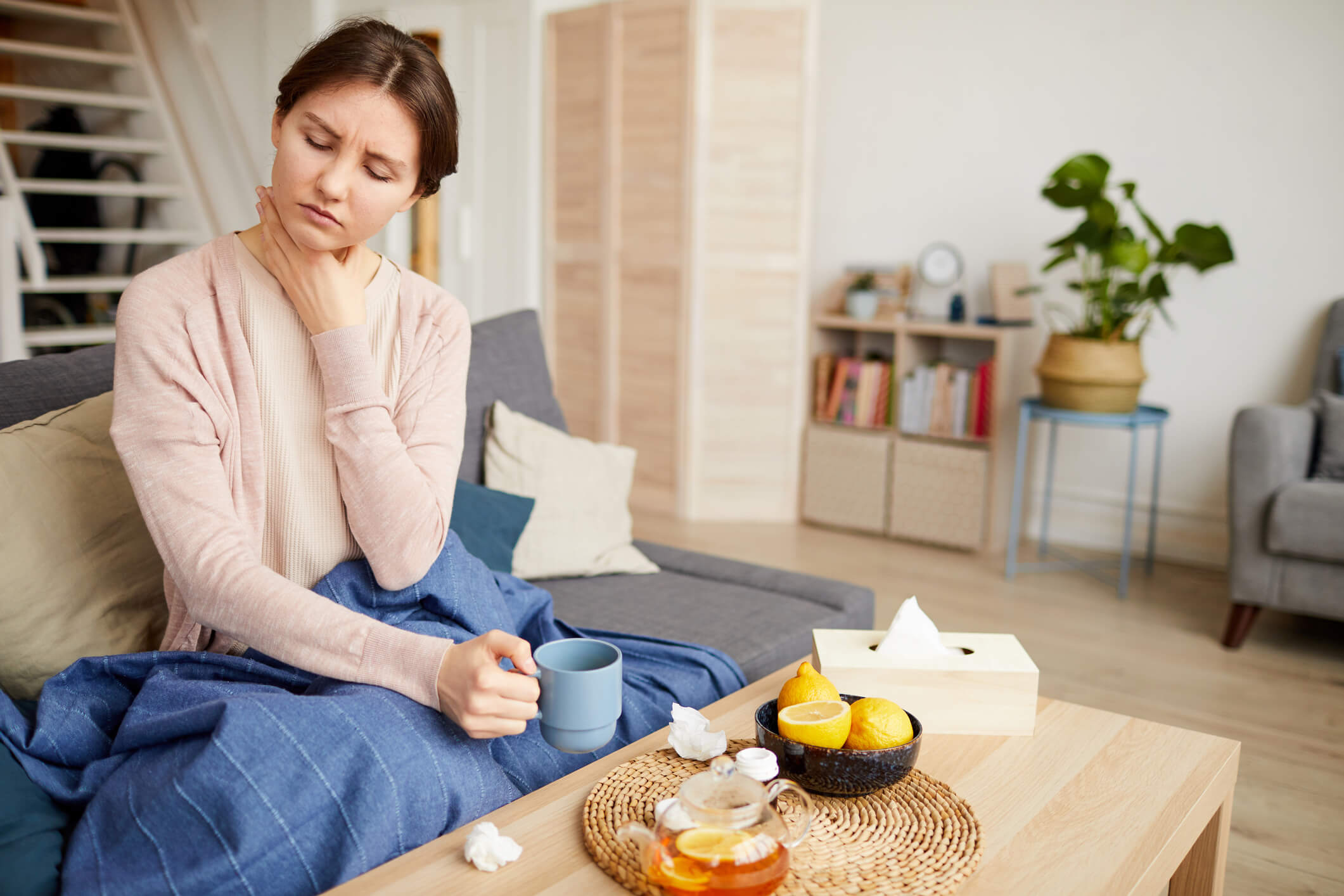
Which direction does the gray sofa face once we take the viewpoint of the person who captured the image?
facing the viewer and to the right of the viewer

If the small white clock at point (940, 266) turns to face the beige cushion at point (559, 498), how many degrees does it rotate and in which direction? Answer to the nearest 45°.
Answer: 0° — it already faces it

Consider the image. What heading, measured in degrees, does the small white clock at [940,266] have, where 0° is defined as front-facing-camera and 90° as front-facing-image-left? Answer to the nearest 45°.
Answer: approximately 0°

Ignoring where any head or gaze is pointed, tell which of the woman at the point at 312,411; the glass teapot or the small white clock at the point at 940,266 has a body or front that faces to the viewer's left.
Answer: the glass teapot

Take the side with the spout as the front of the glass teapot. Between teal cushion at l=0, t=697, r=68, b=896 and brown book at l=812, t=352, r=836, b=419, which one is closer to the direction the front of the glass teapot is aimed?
the teal cushion

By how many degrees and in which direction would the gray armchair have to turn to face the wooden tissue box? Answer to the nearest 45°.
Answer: approximately 45° to its left

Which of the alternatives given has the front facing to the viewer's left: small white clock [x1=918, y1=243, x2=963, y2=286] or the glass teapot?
the glass teapot

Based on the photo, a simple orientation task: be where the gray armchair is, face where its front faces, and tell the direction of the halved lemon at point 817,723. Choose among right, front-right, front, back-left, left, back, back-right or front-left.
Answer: front-left

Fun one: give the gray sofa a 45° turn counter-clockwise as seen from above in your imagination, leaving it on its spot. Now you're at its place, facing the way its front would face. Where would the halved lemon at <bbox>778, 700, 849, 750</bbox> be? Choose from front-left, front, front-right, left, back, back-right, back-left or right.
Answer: right

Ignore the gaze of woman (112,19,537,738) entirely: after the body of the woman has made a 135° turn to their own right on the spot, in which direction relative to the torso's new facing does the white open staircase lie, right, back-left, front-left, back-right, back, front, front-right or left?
front-right

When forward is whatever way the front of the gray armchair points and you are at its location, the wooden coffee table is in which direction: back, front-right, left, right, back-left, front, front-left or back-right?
front-left

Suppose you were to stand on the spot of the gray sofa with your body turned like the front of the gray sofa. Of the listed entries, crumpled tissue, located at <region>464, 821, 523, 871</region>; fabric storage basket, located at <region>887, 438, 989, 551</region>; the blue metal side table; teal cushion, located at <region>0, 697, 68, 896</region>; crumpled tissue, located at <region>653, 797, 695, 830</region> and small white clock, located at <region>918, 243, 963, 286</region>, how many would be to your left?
3

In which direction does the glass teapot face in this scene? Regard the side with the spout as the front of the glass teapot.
to the viewer's left
